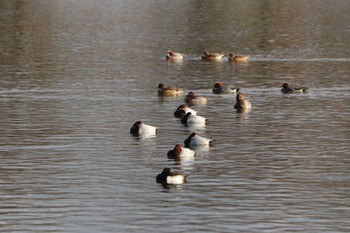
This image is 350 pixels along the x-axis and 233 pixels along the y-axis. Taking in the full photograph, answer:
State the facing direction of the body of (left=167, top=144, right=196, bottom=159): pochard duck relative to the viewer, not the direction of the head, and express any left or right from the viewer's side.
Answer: facing to the left of the viewer

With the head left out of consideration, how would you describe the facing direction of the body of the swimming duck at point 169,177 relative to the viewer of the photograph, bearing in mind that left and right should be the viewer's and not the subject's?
facing to the left of the viewer

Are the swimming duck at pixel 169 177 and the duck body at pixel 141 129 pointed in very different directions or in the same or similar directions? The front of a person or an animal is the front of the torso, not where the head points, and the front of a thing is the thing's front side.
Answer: same or similar directions

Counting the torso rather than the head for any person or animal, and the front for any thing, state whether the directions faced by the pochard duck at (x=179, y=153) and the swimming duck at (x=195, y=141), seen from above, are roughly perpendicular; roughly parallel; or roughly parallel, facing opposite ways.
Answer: roughly parallel

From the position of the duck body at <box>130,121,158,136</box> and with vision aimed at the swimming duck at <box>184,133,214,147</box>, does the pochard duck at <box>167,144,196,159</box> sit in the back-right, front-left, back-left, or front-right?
front-right

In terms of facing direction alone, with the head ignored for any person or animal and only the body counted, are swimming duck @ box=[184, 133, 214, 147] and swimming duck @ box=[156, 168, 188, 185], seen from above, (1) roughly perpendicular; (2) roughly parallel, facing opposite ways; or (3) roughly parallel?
roughly parallel

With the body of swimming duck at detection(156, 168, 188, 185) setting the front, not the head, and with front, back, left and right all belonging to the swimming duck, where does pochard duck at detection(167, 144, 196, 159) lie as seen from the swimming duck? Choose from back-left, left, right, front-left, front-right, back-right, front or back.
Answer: right

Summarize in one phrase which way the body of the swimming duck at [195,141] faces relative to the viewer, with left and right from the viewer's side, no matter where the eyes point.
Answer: facing to the left of the viewer

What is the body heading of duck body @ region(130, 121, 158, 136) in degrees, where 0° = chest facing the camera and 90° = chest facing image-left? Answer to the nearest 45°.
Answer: approximately 90°

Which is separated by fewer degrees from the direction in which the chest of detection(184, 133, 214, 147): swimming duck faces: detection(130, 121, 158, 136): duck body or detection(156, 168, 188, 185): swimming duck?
the duck body
